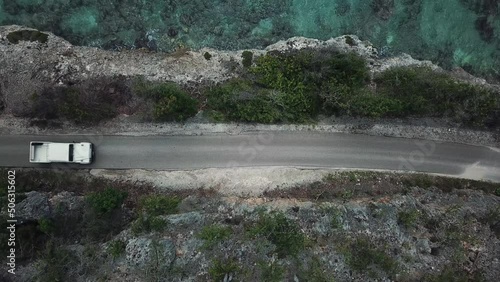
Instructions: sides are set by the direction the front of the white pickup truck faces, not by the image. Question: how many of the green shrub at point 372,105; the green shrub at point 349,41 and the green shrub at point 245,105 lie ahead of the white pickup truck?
3

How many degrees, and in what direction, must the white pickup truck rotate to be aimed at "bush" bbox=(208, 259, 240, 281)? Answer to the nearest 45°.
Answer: approximately 45° to its right

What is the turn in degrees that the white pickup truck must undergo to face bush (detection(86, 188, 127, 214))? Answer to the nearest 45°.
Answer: approximately 45° to its right

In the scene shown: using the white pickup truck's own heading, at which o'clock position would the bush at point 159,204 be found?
The bush is roughly at 1 o'clock from the white pickup truck.

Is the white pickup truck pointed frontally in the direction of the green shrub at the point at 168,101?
yes

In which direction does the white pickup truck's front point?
to the viewer's right

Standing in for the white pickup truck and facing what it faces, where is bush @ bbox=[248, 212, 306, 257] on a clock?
The bush is roughly at 1 o'clock from the white pickup truck.
